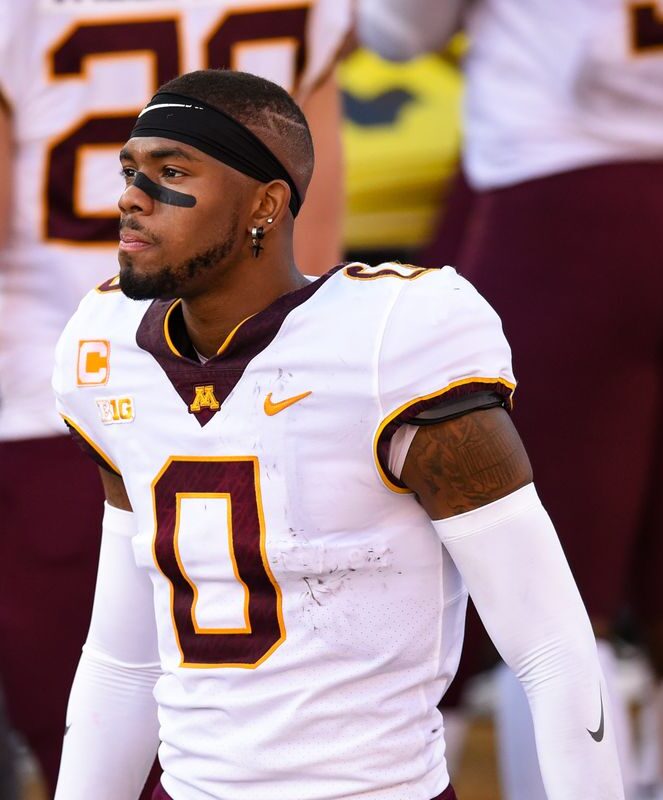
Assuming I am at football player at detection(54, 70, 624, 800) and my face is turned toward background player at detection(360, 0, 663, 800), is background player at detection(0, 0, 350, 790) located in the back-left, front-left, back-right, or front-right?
front-left

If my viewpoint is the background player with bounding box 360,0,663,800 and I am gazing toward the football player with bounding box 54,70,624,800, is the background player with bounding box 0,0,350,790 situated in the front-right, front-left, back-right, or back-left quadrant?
front-right

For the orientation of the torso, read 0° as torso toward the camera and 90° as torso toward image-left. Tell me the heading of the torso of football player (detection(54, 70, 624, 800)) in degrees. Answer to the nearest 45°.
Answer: approximately 45°

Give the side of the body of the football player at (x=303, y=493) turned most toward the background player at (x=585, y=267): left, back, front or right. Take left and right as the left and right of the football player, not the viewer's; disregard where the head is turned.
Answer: back

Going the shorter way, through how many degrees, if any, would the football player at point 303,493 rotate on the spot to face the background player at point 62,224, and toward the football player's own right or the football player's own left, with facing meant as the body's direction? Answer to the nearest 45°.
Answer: approximately 90° to the football player's own right

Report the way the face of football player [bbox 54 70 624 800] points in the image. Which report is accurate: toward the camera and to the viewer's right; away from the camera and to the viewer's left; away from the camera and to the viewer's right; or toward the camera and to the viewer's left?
toward the camera and to the viewer's left
